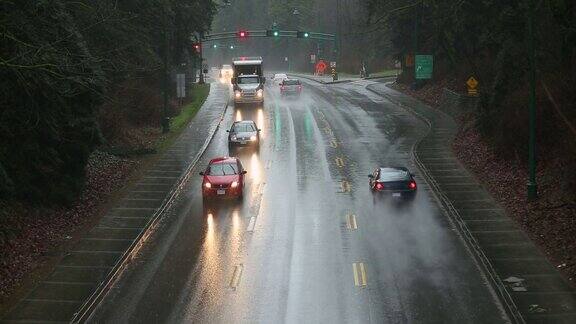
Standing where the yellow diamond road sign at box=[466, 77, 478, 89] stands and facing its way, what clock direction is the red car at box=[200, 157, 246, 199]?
The red car is roughly at 1 o'clock from the yellow diamond road sign.

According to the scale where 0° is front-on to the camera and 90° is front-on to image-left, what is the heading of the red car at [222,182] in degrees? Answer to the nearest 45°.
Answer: approximately 0°

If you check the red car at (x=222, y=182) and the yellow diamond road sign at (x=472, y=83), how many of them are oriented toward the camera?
2

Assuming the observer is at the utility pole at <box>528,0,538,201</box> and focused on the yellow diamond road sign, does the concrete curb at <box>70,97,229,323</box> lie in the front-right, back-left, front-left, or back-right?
back-left

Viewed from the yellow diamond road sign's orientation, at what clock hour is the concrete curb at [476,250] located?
The concrete curb is roughly at 12 o'clock from the yellow diamond road sign.

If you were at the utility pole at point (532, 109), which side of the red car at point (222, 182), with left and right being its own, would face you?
left
